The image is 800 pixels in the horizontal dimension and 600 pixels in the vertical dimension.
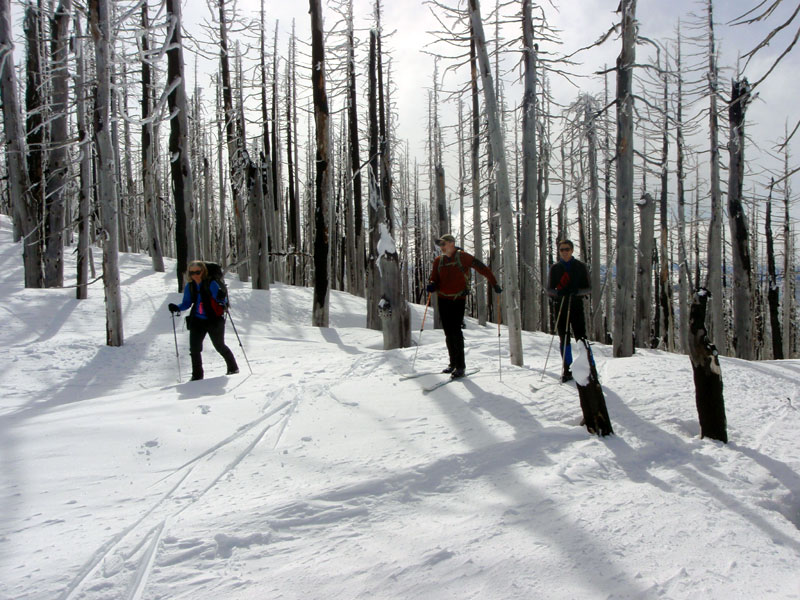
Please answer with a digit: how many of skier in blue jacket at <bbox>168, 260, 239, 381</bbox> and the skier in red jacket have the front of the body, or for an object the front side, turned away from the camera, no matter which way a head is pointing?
0

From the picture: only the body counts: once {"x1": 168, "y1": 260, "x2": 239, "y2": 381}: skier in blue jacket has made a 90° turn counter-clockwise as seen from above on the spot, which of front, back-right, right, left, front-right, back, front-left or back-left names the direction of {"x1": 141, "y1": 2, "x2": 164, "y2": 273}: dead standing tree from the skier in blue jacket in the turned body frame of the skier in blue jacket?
back-left

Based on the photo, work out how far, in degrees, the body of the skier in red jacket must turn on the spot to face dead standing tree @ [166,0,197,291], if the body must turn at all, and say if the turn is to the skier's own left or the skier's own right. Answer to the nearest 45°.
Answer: approximately 90° to the skier's own right

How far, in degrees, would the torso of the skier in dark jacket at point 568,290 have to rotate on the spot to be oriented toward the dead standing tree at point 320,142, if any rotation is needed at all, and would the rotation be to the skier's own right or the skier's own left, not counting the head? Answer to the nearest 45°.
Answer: approximately 135° to the skier's own right

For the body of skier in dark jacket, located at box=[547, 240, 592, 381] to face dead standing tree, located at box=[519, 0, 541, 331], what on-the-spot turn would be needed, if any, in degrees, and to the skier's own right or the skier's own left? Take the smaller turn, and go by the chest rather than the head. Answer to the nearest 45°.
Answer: approximately 180°

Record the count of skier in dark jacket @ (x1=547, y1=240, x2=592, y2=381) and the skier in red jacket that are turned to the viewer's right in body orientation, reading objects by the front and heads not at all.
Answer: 0
